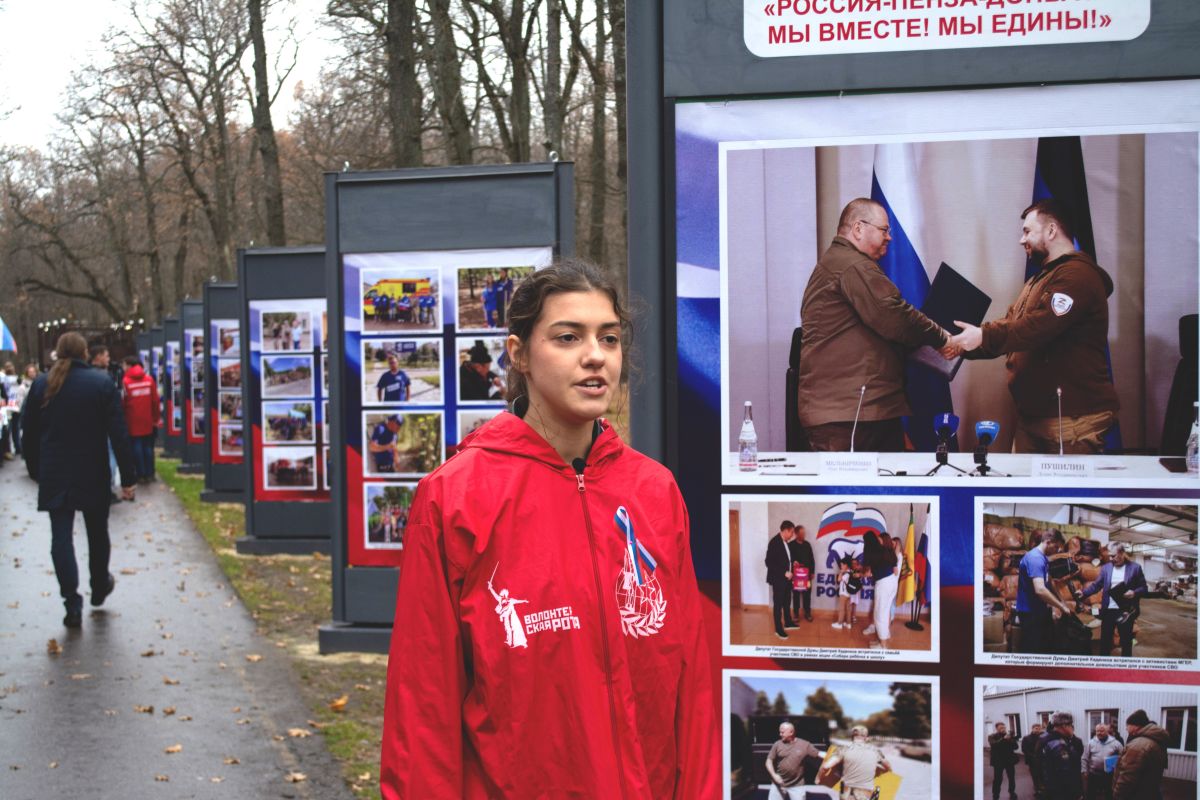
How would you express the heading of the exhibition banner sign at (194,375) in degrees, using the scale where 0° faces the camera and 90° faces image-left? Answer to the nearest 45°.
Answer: approximately 0°

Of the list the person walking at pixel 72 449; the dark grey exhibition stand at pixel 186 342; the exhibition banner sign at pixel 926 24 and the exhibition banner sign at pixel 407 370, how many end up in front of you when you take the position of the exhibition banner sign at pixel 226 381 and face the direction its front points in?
3

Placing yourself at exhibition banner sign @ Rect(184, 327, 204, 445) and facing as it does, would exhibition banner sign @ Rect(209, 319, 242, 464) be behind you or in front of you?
in front

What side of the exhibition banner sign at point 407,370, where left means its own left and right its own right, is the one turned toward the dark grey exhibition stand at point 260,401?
back

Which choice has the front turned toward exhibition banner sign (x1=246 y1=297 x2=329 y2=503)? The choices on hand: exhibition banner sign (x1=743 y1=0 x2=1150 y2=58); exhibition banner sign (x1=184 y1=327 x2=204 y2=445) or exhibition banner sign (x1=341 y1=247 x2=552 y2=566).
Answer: exhibition banner sign (x1=184 y1=327 x2=204 y2=445)

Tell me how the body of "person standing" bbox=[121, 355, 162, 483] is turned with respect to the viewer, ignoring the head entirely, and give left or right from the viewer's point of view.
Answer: facing away from the viewer

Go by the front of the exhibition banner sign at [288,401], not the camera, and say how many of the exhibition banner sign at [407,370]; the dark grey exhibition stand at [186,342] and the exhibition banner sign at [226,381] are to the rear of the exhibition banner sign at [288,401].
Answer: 2

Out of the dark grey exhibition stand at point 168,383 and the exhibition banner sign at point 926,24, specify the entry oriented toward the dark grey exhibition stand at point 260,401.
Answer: the dark grey exhibition stand at point 168,383

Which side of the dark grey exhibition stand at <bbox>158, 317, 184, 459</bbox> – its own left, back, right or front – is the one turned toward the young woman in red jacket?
front

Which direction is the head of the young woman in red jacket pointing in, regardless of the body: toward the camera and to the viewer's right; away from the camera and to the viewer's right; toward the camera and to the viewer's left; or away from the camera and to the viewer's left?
toward the camera and to the viewer's right
